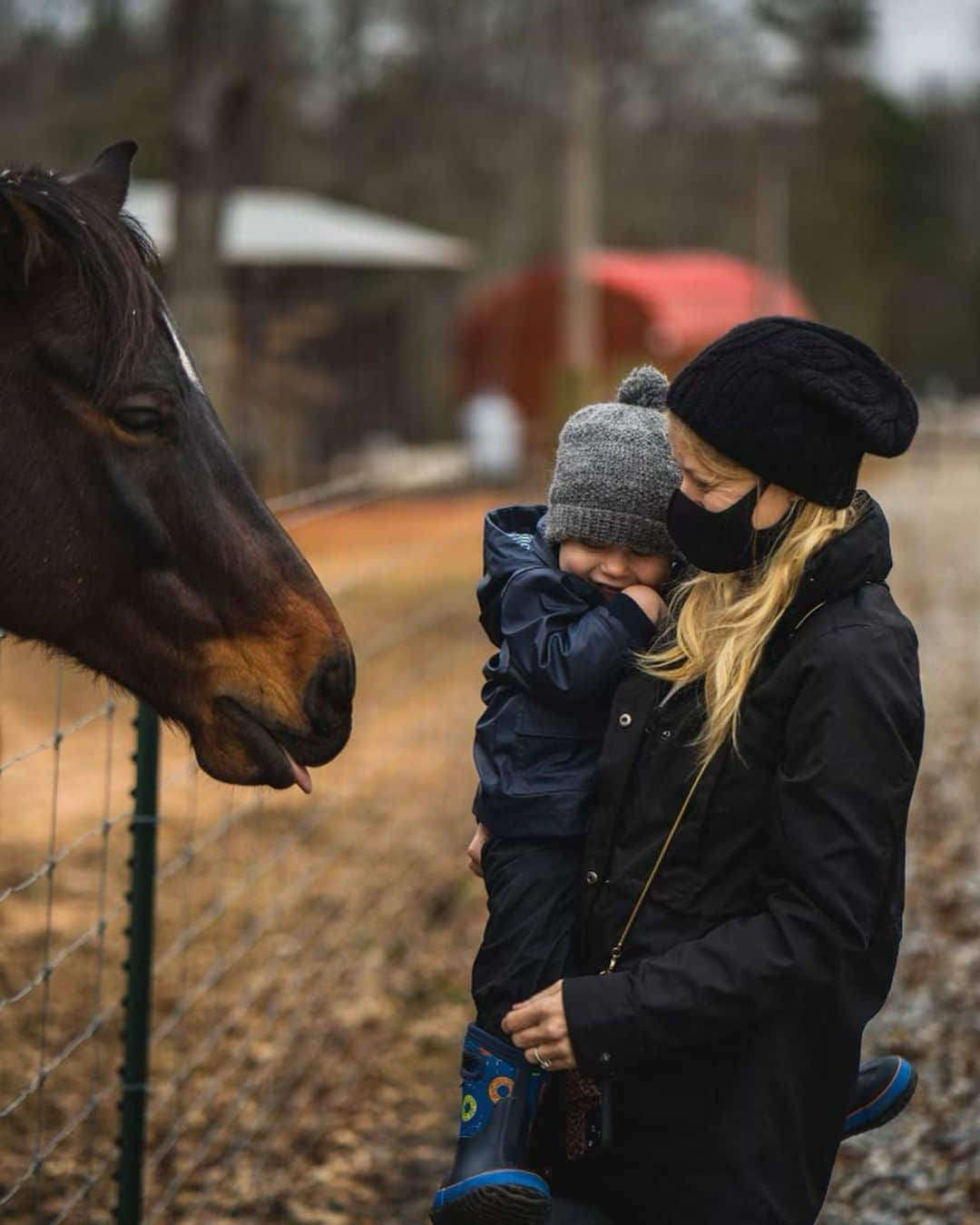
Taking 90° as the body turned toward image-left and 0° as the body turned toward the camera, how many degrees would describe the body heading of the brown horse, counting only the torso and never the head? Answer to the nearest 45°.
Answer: approximately 270°

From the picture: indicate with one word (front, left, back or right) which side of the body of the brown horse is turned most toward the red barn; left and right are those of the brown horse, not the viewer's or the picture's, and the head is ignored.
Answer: left

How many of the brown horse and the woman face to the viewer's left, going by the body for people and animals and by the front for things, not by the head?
1

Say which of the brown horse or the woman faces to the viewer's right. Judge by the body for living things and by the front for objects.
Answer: the brown horse

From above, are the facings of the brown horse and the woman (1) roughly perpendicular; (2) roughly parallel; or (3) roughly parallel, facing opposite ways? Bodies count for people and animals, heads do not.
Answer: roughly parallel, facing opposite ways

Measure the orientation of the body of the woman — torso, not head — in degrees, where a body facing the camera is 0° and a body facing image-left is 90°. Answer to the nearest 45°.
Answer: approximately 90°

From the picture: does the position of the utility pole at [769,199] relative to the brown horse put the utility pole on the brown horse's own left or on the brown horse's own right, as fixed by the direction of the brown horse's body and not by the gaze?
on the brown horse's own left

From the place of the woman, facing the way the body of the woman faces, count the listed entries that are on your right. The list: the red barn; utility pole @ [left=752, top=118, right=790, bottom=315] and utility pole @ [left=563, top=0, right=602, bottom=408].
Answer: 3
